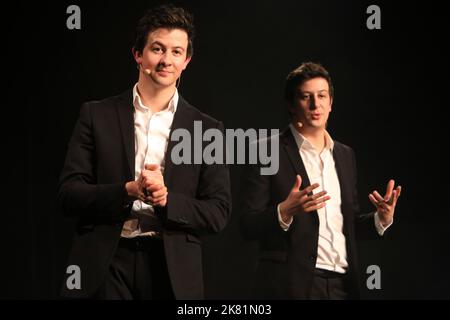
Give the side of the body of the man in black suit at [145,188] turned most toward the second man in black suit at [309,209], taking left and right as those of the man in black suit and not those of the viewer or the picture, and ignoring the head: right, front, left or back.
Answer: left

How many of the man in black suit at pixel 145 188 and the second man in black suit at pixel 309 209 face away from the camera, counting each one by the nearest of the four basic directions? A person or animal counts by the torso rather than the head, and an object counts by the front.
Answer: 0

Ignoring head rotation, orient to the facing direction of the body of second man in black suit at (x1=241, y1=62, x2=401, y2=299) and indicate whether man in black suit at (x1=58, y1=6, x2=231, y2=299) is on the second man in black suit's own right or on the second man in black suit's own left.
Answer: on the second man in black suit's own right

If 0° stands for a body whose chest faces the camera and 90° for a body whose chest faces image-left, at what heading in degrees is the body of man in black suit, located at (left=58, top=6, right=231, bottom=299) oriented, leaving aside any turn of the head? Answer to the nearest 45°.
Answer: approximately 0°
